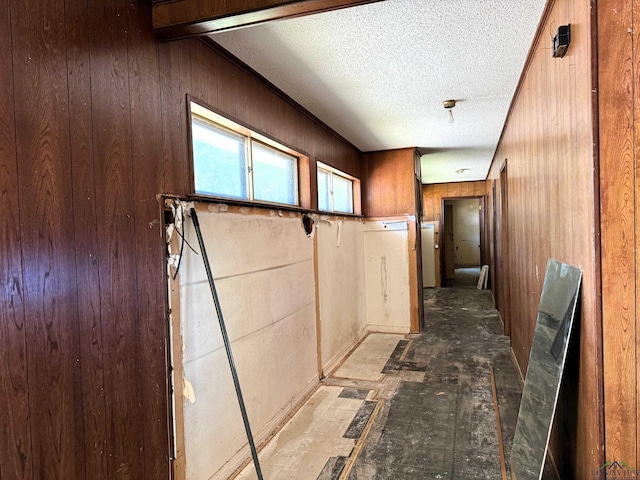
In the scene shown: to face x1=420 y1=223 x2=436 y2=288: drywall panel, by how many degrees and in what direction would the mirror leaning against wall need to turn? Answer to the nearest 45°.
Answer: approximately 135° to its right

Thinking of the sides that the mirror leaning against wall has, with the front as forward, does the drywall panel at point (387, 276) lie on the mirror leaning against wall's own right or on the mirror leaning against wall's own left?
on the mirror leaning against wall's own right

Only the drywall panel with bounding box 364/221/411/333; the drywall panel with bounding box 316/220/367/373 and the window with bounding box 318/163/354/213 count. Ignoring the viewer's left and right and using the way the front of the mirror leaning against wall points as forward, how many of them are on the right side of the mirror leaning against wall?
3

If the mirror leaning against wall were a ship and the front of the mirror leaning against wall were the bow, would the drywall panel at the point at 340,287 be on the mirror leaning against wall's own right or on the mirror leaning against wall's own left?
on the mirror leaning against wall's own right

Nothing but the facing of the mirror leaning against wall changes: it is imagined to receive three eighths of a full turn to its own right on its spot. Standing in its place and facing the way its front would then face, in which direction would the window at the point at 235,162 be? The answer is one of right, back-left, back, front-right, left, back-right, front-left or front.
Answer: left

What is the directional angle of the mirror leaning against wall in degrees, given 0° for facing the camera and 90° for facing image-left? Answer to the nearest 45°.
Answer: approximately 45°

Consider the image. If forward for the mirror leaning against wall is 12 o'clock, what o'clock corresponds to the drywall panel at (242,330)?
The drywall panel is roughly at 1 o'clock from the mirror leaning against wall.

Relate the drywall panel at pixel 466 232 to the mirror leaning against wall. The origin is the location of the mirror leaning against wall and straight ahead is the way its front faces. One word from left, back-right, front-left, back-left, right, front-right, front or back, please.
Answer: back-right
